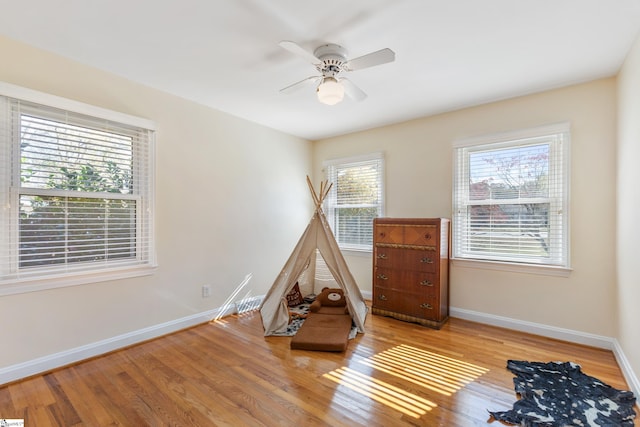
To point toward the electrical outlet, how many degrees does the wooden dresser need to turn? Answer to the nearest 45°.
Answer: approximately 45° to its right

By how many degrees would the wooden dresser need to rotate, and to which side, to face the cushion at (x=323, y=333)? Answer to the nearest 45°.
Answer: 0° — it already faces it

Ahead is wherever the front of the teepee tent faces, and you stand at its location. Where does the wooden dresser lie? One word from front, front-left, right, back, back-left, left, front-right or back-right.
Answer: left

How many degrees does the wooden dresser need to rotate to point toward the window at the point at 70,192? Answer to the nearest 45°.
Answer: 0° — it already faces it

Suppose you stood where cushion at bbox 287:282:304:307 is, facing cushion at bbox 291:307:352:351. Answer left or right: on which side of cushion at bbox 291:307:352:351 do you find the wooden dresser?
left

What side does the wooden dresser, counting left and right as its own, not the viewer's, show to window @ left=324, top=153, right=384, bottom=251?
right

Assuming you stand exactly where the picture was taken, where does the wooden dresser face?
facing the viewer and to the left of the viewer

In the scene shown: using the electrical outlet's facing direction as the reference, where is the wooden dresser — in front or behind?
in front

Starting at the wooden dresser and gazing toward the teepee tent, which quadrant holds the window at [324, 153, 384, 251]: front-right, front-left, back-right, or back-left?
front-right

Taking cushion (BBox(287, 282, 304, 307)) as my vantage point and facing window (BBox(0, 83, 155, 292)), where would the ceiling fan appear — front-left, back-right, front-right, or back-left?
front-left

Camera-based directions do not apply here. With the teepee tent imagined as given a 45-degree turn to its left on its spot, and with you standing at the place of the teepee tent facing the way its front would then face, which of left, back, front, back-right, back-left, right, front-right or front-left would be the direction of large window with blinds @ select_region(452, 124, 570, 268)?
front-left

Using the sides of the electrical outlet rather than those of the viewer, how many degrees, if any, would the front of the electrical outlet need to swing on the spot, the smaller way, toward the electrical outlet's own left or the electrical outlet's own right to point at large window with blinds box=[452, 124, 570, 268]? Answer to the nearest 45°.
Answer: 0° — it already faces it

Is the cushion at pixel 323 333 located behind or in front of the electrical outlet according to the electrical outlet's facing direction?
in front

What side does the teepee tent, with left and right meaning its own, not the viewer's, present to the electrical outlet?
right

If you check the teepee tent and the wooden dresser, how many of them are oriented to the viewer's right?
0

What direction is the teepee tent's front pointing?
toward the camera

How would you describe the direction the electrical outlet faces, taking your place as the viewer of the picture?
facing the viewer and to the right of the viewer
